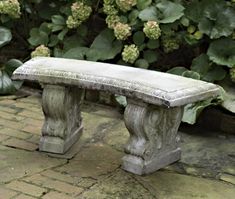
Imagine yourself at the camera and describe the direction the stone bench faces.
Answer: facing the viewer and to the left of the viewer
